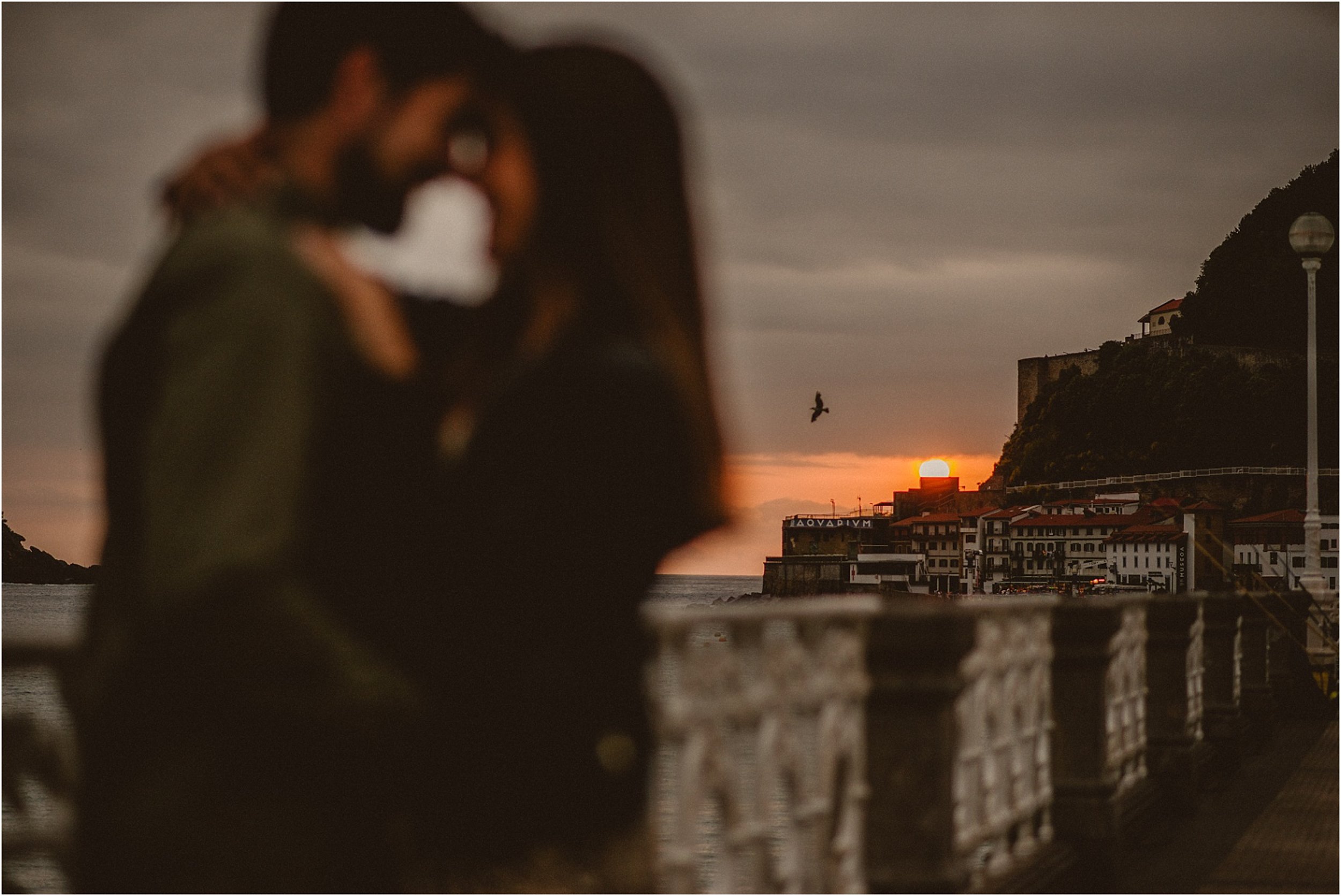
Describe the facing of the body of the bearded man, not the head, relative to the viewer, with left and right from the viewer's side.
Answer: facing to the right of the viewer

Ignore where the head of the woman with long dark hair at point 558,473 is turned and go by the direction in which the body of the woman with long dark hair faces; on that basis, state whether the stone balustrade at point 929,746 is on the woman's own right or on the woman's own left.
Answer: on the woman's own right

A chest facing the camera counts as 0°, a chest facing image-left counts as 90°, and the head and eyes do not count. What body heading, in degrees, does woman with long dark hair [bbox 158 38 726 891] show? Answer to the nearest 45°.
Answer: approximately 90°

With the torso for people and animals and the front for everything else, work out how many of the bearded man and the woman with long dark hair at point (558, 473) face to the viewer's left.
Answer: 1

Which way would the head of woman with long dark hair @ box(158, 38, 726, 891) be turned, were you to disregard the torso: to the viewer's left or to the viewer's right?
to the viewer's left

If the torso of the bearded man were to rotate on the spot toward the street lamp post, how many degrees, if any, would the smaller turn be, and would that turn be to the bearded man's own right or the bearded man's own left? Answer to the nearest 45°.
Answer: approximately 45° to the bearded man's own left

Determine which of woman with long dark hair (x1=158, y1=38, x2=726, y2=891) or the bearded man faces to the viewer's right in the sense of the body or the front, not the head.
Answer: the bearded man

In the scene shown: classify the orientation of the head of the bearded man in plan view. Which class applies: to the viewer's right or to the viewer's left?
to the viewer's right

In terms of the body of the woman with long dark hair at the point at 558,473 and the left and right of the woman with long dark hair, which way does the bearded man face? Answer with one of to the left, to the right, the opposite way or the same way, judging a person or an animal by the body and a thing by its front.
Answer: the opposite way

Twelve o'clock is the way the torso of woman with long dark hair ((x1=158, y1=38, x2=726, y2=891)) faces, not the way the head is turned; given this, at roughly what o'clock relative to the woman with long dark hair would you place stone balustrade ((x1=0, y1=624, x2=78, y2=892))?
The stone balustrade is roughly at 2 o'clock from the woman with long dark hair.
